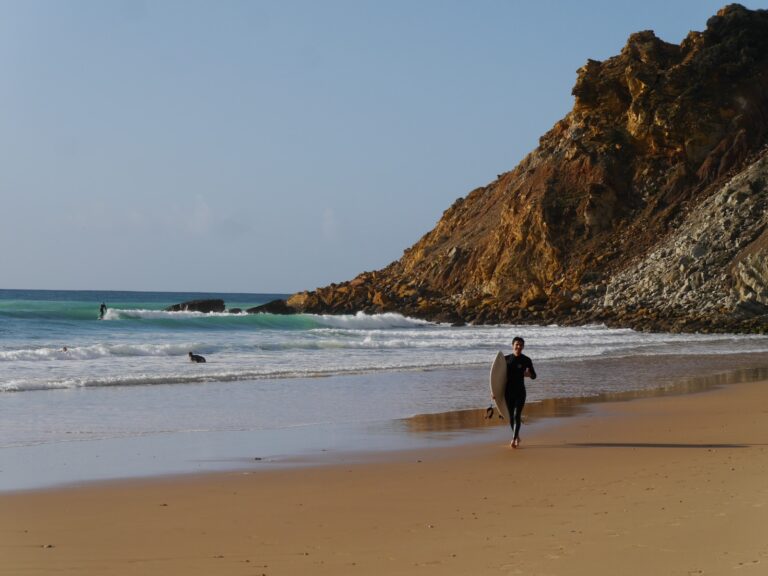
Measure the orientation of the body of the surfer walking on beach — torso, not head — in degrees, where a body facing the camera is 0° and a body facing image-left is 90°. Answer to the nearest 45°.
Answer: approximately 0°
